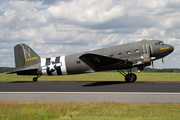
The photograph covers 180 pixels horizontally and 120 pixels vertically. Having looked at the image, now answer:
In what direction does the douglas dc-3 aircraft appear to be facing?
to the viewer's right
